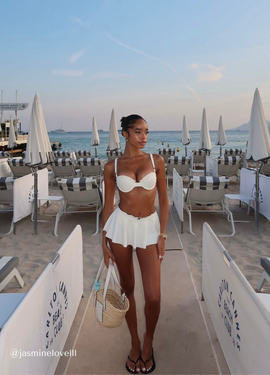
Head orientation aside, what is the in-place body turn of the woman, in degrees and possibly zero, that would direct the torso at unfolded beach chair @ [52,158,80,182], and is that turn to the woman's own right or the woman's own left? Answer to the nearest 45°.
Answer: approximately 180°

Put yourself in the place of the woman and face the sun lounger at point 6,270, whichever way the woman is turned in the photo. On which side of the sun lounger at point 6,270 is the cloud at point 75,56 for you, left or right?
right

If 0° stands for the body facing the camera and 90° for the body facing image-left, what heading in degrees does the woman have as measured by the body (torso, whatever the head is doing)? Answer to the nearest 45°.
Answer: approximately 0°

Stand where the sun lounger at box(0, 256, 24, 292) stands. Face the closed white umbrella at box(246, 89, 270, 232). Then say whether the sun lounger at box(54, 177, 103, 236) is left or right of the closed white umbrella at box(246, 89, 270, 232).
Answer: left
